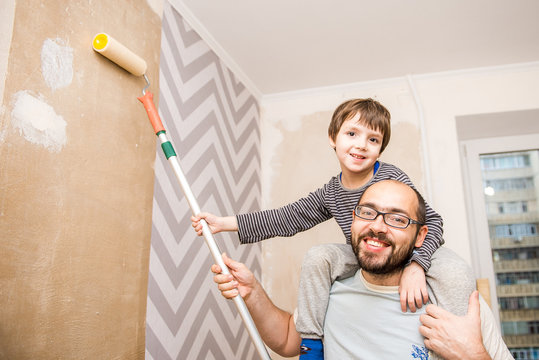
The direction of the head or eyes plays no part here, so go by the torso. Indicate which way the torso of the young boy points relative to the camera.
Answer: toward the camera

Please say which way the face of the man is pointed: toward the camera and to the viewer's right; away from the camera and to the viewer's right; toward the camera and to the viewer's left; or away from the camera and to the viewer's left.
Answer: toward the camera and to the viewer's left

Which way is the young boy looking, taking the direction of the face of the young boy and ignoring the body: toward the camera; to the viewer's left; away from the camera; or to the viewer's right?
toward the camera

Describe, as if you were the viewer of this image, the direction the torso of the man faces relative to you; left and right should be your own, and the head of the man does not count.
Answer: facing the viewer
